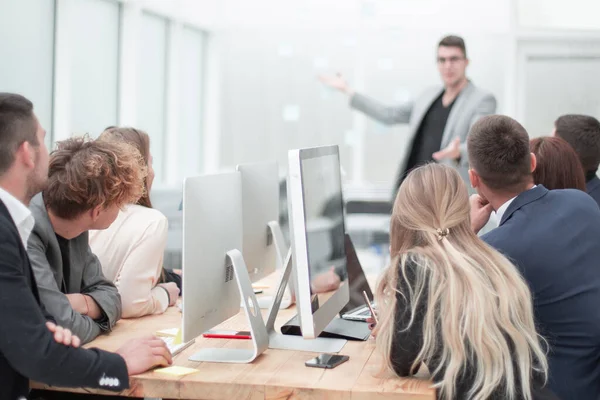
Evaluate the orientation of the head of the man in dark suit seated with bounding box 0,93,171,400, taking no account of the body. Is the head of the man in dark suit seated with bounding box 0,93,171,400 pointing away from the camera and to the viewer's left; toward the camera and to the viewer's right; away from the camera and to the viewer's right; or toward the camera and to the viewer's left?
away from the camera and to the viewer's right

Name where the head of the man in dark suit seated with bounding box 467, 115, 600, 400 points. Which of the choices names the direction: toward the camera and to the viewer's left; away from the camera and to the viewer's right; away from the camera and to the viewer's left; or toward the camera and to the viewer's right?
away from the camera and to the viewer's left

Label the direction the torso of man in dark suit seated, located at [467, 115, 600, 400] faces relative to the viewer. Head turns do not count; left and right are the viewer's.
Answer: facing away from the viewer and to the left of the viewer

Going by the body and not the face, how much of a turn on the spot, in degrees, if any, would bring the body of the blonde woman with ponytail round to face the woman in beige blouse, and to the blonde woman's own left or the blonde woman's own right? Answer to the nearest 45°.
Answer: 0° — they already face them

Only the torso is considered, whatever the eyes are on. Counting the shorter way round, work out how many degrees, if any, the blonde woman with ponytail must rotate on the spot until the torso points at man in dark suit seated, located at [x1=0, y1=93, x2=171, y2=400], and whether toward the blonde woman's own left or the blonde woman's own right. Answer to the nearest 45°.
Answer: approximately 45° to the blonde woman's own left

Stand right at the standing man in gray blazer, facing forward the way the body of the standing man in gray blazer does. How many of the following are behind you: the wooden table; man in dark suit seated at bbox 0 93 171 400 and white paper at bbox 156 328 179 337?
0

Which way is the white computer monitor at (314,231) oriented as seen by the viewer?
to the viewer's right

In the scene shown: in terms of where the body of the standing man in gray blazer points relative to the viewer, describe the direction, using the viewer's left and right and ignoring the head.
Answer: facing the viewer and to the left of the viewer

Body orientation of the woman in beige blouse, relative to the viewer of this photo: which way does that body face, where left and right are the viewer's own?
facing away from the viewer and to the right of the viewer

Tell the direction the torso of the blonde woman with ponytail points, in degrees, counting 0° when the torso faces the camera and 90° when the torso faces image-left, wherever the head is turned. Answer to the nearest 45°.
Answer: approximately 135°

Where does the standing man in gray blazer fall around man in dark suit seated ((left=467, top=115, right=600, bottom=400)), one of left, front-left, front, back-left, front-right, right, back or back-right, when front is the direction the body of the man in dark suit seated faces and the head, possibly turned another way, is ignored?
front-right
